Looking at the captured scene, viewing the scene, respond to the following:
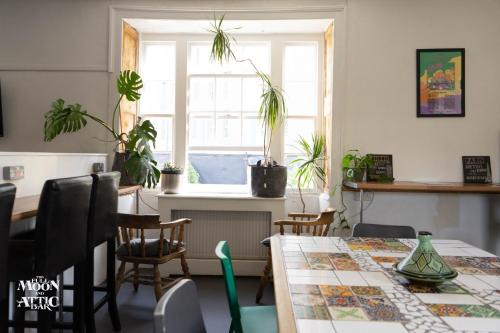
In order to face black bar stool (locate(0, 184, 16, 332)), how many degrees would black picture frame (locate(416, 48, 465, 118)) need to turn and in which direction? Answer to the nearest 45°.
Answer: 0° — it already faces it

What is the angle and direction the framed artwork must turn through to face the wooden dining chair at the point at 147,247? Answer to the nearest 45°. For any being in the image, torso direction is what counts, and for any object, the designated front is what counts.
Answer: approximately 45° to its right

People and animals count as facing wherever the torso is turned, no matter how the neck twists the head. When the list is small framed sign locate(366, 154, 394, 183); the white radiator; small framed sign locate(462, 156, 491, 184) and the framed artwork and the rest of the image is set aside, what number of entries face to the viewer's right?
0

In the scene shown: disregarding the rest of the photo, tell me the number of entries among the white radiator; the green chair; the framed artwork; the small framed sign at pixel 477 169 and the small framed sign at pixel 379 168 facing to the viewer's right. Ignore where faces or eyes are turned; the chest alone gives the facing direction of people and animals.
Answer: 1

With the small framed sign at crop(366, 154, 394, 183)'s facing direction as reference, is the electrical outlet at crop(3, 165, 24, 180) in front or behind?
in front

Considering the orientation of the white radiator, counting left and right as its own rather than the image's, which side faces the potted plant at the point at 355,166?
left

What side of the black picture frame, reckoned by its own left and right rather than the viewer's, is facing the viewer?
front

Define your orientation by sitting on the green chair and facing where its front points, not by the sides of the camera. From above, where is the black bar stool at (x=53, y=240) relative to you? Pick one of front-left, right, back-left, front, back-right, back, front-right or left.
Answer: back

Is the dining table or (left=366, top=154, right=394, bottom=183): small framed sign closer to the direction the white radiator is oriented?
the dining table

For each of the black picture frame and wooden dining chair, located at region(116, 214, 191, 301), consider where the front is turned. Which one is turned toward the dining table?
the black picture frame

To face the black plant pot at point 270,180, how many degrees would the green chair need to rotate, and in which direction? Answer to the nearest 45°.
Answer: approximately 90° to its left

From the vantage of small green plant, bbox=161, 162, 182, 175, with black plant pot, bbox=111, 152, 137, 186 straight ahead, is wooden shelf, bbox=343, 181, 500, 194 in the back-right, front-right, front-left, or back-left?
back-left

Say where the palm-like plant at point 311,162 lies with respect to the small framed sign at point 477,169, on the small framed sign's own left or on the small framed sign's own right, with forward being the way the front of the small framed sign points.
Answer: on the small framed sign's own right
